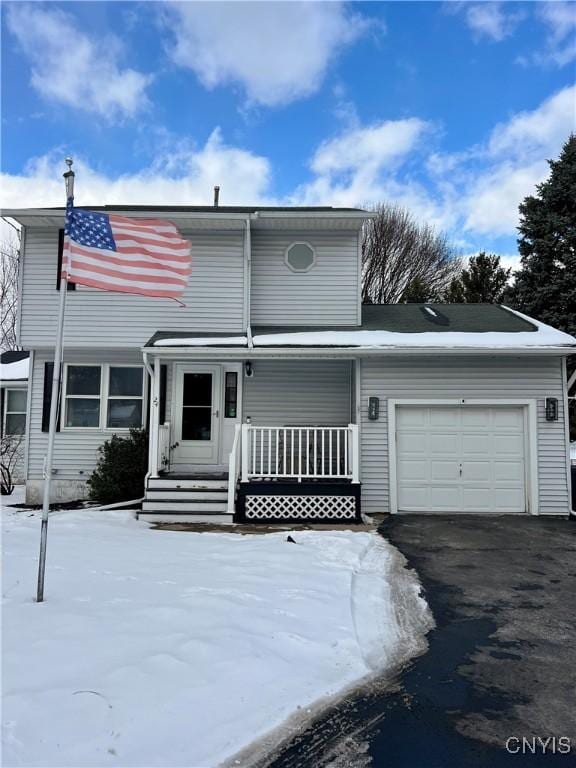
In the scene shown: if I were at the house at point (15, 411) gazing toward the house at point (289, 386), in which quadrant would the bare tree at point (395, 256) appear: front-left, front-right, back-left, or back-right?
front-left

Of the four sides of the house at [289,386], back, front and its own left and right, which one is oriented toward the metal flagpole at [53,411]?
front

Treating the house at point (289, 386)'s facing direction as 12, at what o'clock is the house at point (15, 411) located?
the house at point (15, 411) is roughly at 4 o'clock from the house at point (289, 386).

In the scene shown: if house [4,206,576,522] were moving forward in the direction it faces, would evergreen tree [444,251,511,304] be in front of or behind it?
behind

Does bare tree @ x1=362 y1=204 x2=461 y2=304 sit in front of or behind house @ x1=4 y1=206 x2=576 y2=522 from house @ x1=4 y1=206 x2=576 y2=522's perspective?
behind

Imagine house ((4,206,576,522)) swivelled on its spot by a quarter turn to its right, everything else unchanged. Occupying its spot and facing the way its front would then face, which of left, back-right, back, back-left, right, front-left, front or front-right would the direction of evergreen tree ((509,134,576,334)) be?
back-right

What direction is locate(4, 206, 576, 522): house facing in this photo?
toward the camera

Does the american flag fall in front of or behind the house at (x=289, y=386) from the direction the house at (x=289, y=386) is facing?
in front
